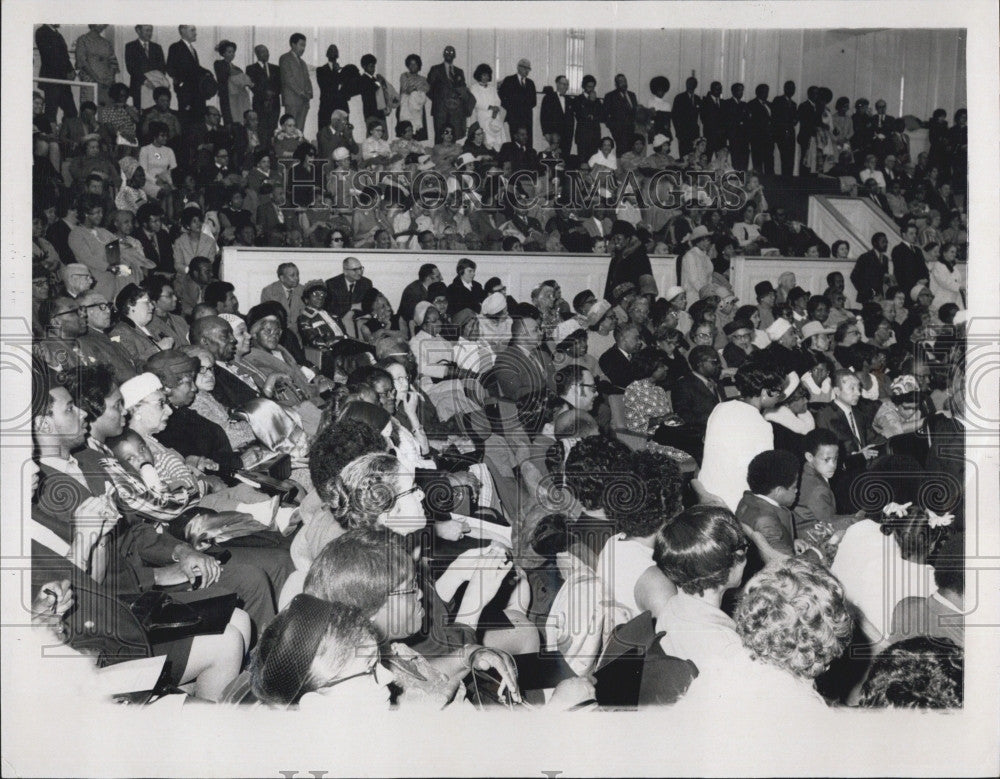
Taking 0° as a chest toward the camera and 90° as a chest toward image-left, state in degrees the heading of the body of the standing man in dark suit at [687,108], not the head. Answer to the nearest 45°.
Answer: approximately 315°

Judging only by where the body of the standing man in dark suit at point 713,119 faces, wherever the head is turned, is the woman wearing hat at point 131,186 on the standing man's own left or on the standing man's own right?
on the standing man's own right

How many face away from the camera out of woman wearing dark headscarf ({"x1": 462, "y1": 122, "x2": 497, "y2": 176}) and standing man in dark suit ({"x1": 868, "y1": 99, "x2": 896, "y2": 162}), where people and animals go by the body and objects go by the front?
0

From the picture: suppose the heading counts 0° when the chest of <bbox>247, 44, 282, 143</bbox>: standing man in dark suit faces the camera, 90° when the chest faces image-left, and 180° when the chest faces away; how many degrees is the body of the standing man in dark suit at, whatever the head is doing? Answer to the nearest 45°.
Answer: approximately 315°

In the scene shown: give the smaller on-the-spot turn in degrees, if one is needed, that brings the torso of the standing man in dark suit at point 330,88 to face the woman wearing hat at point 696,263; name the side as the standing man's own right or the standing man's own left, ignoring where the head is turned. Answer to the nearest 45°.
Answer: approximately 45° to the standing man's own left

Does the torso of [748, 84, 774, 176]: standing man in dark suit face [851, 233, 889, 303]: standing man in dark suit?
yes

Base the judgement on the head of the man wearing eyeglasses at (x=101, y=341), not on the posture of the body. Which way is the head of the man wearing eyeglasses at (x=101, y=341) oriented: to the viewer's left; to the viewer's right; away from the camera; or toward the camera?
to the viewer's right

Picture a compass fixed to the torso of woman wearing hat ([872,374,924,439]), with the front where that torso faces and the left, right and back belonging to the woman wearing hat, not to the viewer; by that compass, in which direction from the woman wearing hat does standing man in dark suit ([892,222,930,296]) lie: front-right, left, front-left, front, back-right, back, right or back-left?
back-left

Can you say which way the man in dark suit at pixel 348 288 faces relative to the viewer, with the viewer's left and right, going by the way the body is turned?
facing the viewer and to the right of the viewer

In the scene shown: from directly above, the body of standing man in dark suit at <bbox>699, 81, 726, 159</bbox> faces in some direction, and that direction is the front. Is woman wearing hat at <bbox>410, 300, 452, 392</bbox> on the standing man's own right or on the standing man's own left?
on the standing man's own right

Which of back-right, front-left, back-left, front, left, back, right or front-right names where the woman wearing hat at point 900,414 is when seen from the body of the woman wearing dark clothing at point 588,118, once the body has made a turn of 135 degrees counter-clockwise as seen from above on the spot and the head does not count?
back-right

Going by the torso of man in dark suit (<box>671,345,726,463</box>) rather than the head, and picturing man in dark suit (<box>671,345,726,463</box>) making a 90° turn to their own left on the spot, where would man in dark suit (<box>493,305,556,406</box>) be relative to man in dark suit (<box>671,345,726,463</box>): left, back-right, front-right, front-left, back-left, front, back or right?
back-left
